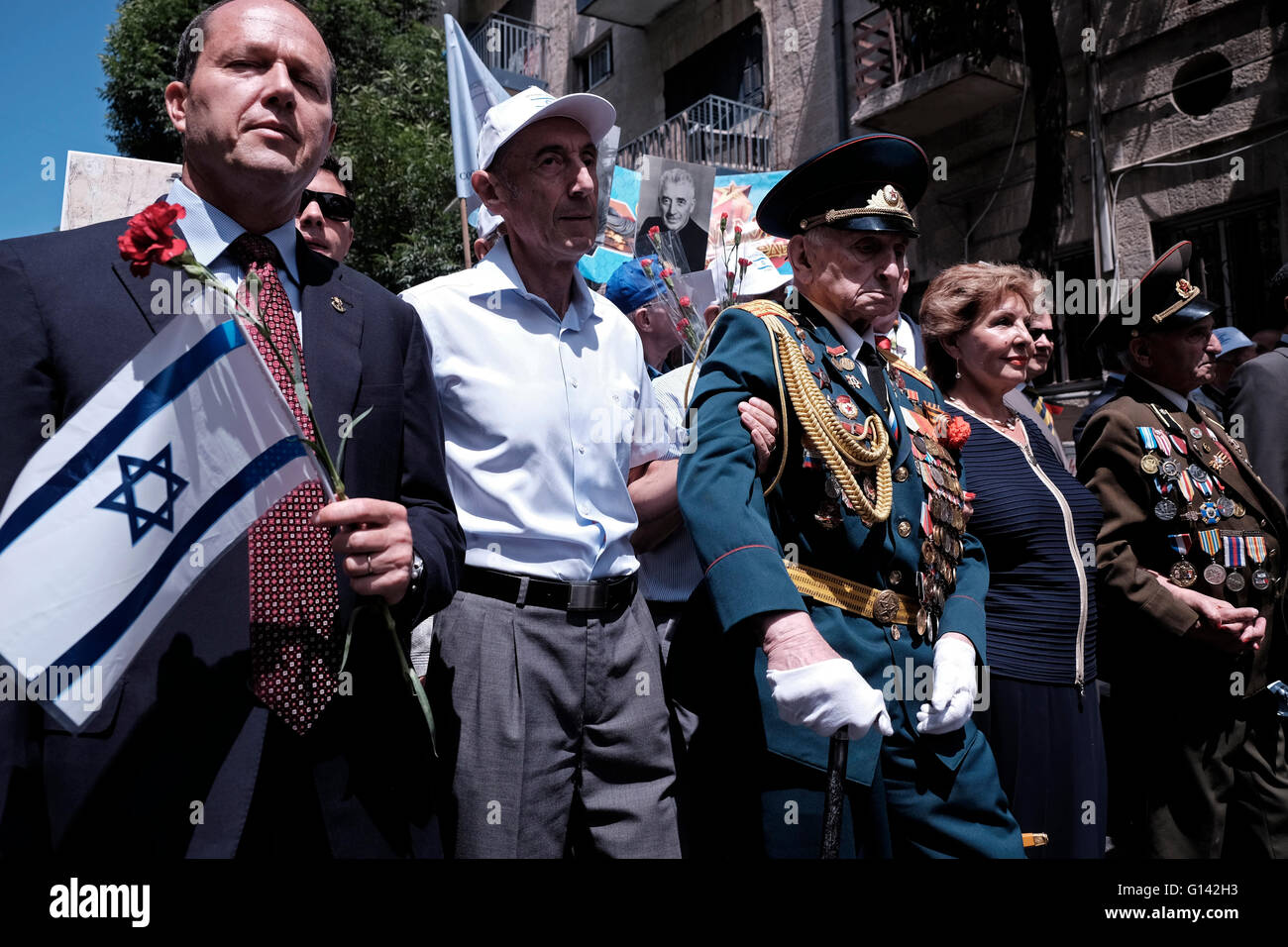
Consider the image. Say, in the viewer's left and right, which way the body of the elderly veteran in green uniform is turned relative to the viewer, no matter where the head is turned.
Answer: facing the viewer and to the right of the viewer

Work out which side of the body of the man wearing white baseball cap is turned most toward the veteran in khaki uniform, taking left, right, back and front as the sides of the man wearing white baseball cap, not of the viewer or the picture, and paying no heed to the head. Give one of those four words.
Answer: left

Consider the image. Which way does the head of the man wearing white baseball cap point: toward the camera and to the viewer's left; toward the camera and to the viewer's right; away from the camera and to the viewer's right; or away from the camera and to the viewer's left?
toward the camera and to the viewer's right

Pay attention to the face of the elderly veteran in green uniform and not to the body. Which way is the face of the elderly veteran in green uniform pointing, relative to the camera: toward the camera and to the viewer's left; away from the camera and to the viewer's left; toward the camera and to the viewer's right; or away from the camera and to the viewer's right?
toward the camera and to the viewer's right

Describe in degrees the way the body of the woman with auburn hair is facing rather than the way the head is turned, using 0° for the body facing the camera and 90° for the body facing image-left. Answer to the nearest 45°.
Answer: approximately 315°

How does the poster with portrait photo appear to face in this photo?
toward the camera

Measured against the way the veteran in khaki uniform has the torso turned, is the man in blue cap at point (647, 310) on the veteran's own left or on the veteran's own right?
on the veteran's own right
